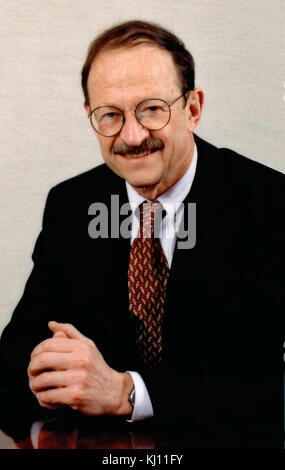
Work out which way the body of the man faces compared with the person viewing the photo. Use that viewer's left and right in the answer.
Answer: facing the viewer and to the left of the viewer
